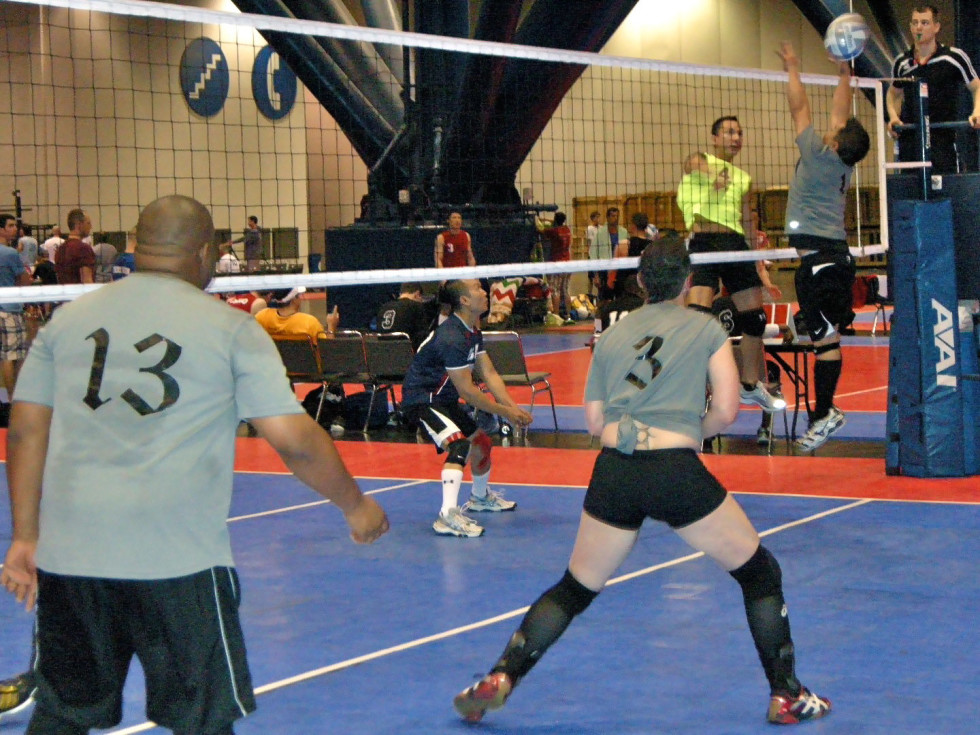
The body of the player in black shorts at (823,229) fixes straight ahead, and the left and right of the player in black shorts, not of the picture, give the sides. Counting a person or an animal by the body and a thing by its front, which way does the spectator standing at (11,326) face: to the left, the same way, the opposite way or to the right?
to the right

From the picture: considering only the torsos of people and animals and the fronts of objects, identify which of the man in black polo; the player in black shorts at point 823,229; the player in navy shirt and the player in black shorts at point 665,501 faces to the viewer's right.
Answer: the player in navy shirt

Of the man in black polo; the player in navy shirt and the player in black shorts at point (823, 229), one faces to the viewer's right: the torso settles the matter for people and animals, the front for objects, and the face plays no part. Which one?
the player in navy shirt

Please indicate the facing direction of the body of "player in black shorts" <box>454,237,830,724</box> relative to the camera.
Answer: away from the camera

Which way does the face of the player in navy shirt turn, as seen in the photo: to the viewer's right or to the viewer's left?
to the viewer's right

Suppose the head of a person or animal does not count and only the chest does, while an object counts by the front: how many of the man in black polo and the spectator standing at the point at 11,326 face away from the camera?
0

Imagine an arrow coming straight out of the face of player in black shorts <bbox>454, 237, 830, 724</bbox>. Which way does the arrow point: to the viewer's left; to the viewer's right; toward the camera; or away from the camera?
away from the camera

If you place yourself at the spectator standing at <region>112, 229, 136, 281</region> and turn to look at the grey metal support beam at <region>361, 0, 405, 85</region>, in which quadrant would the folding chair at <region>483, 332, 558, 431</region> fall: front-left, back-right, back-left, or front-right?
front-right

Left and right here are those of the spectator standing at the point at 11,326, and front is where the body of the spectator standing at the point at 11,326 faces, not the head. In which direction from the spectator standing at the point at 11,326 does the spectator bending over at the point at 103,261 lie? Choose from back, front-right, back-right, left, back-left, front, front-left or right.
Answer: left

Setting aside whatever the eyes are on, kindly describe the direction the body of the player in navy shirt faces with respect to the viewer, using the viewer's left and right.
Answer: facing to the right of the viewer

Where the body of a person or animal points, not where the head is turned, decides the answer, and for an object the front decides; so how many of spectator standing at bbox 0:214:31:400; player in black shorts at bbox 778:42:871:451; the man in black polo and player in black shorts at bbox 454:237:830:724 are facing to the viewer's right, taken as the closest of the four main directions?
1
